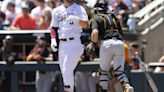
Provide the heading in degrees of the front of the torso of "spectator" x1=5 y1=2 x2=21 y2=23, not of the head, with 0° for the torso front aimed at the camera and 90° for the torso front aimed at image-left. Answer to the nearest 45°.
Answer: approximately 0°

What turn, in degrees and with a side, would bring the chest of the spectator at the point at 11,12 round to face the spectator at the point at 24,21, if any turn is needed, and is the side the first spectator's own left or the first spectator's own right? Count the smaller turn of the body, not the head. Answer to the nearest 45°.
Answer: approximately 45° to the first spectator's own left

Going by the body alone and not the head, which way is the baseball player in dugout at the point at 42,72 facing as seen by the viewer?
toward the camera

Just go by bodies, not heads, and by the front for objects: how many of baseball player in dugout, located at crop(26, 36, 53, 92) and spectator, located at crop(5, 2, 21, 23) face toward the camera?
2

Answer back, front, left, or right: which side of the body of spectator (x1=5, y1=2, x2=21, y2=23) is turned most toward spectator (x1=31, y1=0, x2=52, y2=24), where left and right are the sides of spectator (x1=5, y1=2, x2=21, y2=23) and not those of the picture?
left

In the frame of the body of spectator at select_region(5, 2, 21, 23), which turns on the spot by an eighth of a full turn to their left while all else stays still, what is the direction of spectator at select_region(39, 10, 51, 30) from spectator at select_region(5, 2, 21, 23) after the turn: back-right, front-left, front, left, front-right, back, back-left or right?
front

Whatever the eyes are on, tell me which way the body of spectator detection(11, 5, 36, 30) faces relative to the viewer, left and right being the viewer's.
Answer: facing the viewer

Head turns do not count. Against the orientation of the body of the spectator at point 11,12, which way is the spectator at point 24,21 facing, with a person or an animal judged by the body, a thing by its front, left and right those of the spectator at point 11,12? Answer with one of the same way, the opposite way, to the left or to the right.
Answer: the same way
